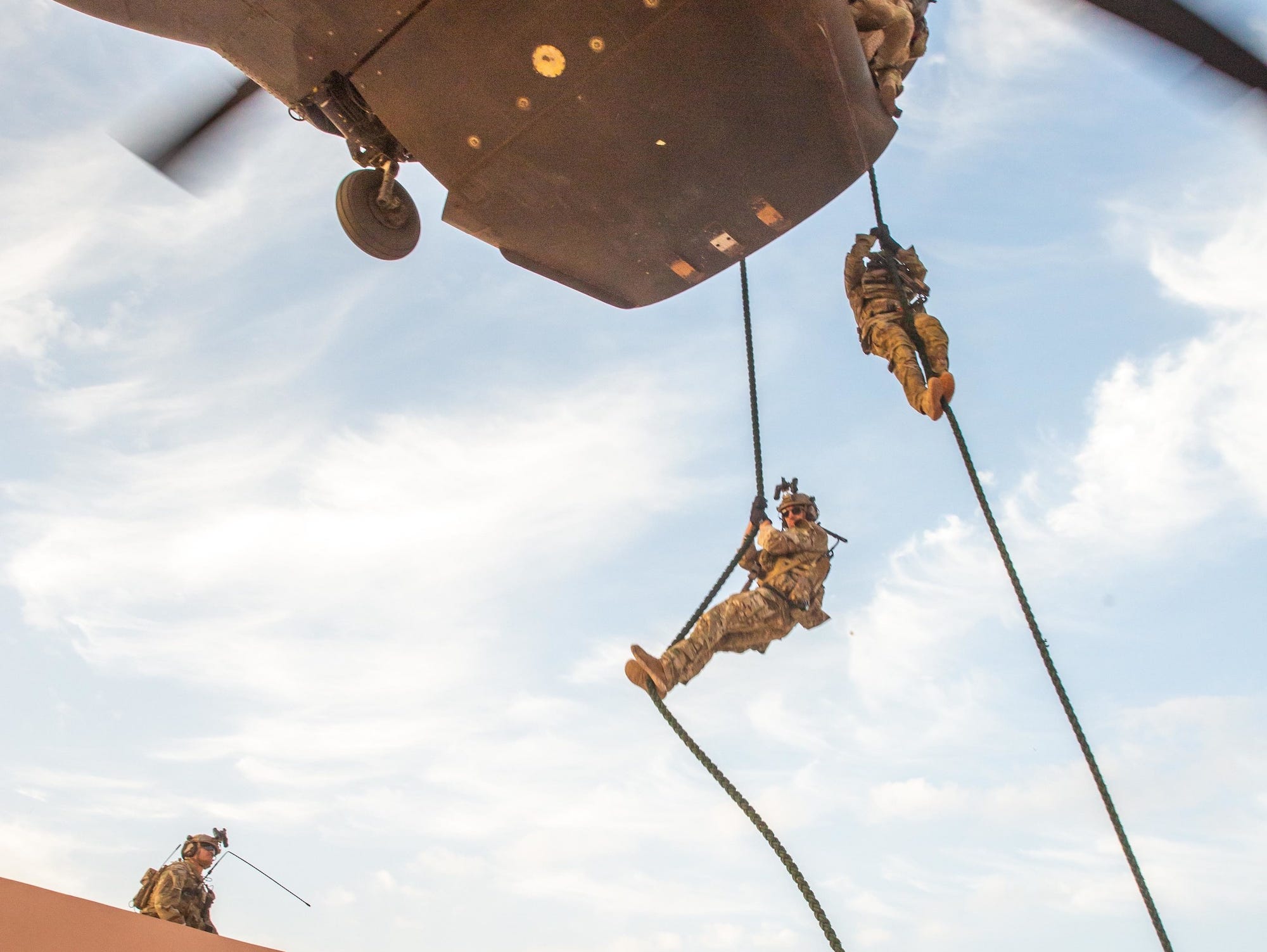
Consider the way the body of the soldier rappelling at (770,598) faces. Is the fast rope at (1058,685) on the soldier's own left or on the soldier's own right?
on the soldier's own left

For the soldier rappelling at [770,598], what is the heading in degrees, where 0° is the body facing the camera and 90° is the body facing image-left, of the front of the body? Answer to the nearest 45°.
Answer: approximately 45°

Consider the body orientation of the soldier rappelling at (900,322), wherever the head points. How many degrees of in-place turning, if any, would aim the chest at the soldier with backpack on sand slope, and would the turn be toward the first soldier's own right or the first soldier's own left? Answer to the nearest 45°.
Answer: approximately 180°

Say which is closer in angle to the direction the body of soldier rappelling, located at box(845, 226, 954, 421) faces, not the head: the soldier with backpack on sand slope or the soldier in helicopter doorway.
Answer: the soldier in helicopter doorway

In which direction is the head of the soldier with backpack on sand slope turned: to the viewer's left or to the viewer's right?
to the viewer's right
